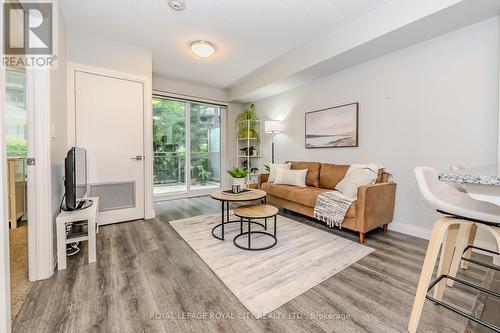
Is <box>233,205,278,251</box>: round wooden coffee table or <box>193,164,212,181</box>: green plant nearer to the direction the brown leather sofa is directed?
the round wooden coffee table

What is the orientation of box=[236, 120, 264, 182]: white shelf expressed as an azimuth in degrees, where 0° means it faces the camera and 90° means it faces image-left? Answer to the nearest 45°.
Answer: approximately 0°

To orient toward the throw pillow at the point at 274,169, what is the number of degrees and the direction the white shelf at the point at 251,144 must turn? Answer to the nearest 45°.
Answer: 0° — it already faces it

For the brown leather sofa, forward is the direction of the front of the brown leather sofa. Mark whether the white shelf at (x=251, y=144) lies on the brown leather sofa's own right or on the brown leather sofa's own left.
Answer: on the brown leather sofa's own right

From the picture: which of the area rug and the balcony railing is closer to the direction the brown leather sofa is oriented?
the area rug

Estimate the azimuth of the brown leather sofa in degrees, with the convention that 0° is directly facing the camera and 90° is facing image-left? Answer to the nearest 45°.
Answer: approximately 45°
